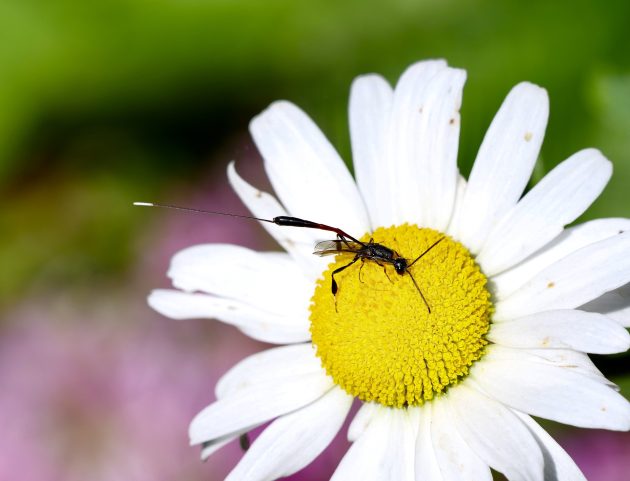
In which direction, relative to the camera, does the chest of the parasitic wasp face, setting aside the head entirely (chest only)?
to the viewer's right

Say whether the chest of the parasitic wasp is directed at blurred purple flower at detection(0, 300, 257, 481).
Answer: no
